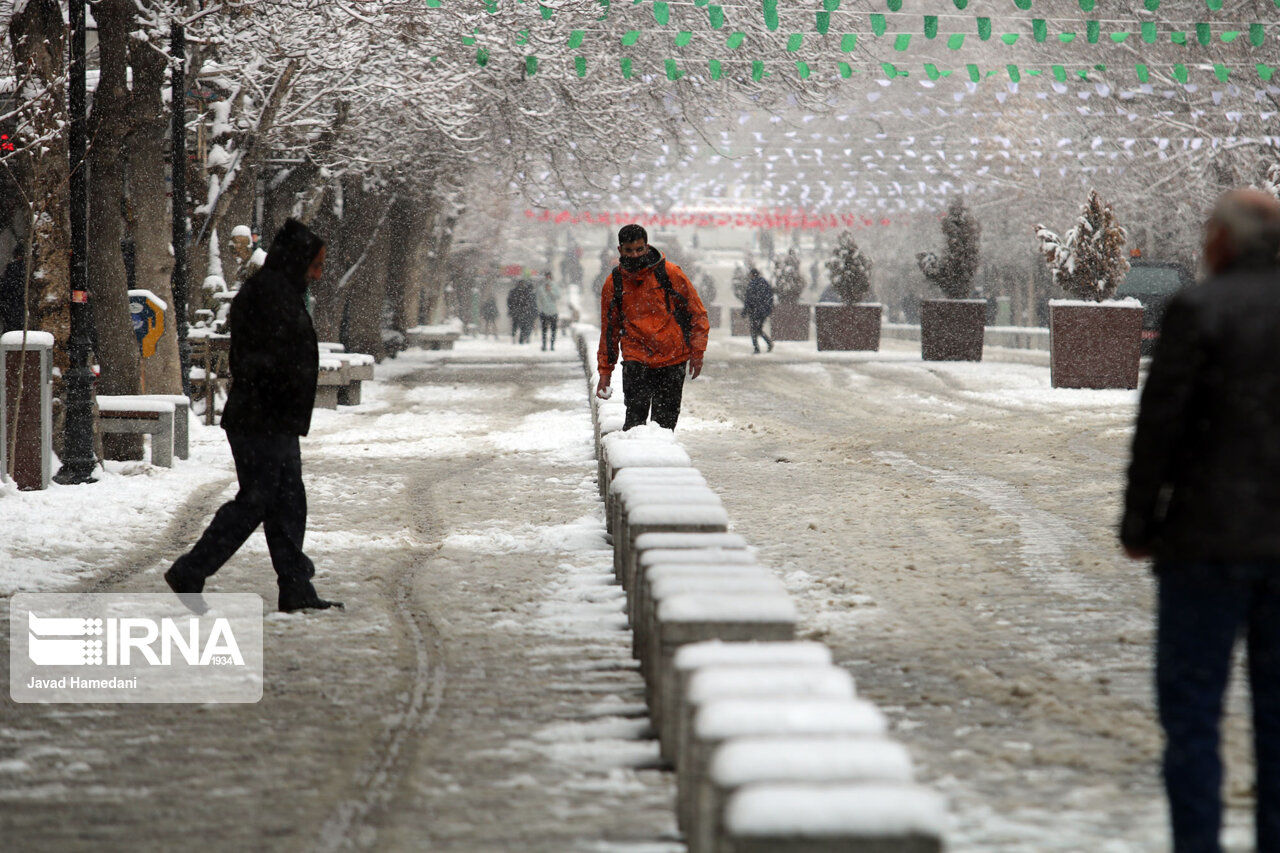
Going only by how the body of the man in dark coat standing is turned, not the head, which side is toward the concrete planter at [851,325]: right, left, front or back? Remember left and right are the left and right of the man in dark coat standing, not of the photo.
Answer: front

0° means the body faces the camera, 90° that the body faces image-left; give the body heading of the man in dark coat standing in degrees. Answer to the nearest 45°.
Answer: approximately 180°

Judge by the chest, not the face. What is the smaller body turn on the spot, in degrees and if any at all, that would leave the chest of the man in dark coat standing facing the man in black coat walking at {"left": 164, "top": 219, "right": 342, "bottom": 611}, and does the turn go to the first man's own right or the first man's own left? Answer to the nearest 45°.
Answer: approximately 45° to the first man's own left

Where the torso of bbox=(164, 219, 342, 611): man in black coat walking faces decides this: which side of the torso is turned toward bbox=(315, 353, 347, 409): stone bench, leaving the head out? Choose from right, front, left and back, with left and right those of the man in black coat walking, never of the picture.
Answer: left

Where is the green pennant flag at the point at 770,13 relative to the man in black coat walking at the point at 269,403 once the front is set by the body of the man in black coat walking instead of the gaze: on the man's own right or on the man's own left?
on the man's own left

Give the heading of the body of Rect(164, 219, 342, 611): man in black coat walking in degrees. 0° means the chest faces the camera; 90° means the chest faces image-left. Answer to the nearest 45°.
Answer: approximately 270°

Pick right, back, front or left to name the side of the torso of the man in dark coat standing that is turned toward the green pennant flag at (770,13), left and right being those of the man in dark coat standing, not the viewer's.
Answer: front

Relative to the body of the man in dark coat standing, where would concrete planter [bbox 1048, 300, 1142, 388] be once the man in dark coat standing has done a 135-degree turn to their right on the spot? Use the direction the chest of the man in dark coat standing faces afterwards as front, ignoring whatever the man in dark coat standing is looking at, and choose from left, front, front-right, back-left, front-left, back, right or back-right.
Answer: back-left

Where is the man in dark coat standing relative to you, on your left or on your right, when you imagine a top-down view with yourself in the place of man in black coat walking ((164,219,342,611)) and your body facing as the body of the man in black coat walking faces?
on your right

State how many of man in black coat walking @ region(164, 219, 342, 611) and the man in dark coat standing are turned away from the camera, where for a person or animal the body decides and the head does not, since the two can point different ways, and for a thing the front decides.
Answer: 1

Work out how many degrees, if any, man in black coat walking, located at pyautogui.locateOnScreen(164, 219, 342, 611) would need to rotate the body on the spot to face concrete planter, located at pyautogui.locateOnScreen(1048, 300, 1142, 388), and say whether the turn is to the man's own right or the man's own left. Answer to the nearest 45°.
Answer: approximately 45° to the man's own left

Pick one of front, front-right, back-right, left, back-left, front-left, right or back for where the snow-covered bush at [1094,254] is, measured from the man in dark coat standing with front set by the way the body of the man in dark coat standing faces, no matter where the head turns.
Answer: front

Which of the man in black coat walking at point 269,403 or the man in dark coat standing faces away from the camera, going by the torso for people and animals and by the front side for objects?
the man in dark coat standing

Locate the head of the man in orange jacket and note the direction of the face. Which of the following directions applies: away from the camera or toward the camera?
toward the camera

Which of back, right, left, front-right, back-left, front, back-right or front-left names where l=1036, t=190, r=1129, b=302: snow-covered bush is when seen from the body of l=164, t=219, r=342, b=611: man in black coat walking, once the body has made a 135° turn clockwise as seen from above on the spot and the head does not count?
back

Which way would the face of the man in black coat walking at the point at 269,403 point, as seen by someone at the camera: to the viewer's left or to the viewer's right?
to the viewer's right

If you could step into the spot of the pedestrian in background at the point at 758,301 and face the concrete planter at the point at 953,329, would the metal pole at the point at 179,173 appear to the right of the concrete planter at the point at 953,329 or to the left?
right

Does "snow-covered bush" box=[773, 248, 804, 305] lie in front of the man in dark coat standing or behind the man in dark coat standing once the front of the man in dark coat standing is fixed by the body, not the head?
in front
